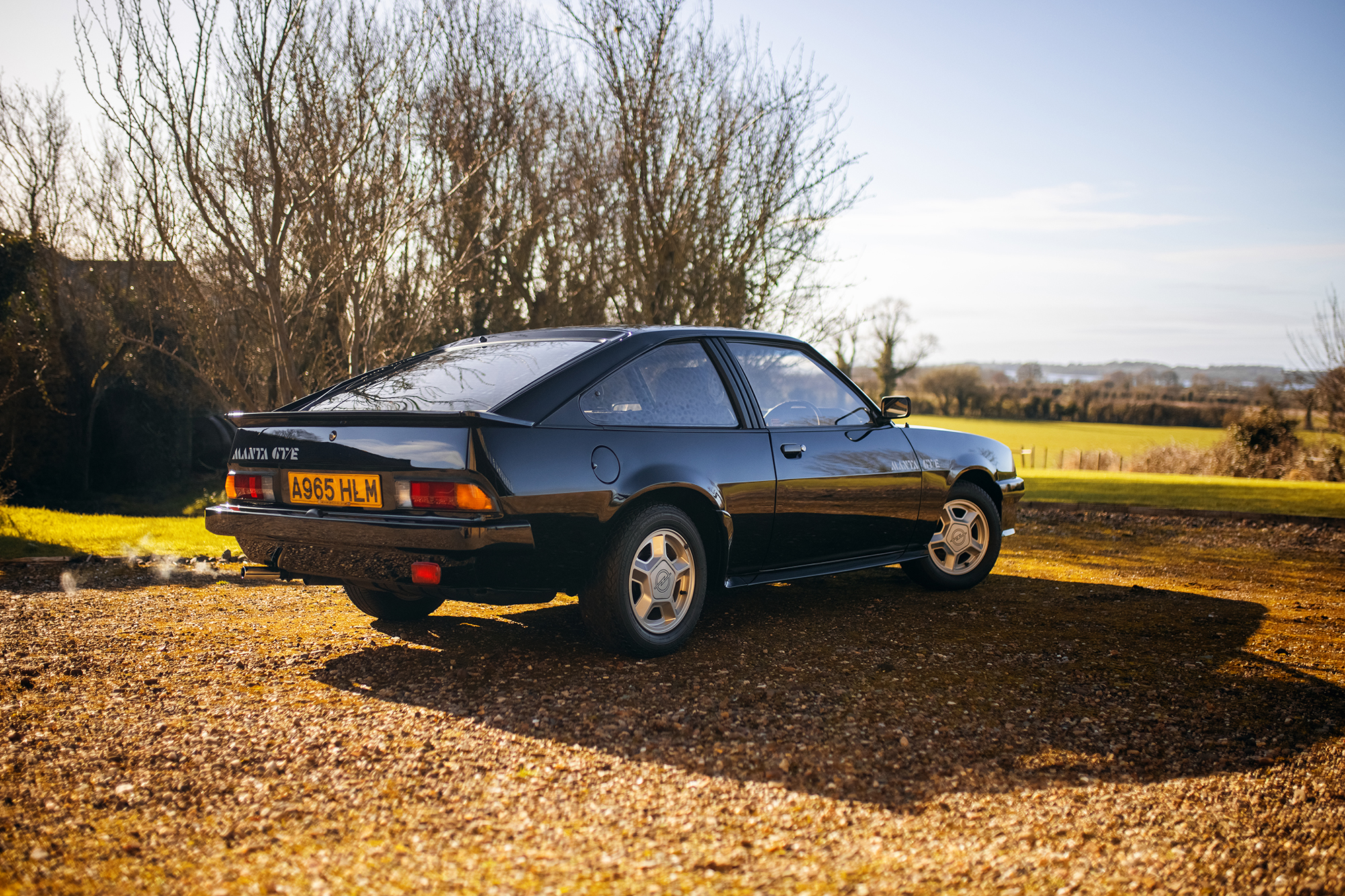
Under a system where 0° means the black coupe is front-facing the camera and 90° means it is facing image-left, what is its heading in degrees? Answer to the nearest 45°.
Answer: approximately 225°

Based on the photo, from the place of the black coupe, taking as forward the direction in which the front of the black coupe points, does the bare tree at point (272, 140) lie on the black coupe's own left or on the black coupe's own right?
on the black coupe's own left
